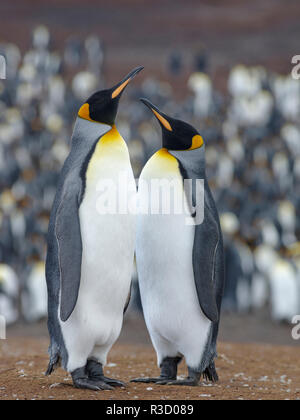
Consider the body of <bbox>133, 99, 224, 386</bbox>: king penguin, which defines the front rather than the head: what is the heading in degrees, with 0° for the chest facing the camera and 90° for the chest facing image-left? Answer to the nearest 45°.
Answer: approximately 45°
